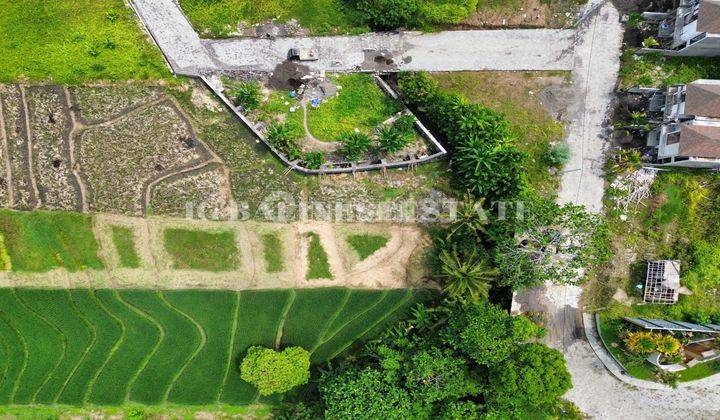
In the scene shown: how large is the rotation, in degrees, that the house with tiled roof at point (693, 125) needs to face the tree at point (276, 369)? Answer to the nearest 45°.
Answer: approximately 45° to its left

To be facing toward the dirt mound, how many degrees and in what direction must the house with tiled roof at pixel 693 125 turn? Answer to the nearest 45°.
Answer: approximately 45° to its left

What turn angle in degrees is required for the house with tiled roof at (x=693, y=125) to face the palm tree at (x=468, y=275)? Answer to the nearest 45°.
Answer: approximately 45° to its left

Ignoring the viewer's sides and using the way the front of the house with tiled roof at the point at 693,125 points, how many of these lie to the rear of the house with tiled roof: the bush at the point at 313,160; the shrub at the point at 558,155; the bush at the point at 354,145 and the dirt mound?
0

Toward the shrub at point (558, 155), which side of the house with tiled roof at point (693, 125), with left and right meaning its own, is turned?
front

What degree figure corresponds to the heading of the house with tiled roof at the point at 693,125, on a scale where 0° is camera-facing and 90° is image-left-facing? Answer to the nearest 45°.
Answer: approximately 90°

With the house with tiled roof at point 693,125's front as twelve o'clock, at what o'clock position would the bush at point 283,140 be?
The bush is roughly at 11 o'clock from the house with tiled roof.

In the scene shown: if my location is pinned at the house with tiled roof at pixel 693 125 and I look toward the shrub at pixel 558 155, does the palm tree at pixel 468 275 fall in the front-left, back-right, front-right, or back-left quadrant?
front-left

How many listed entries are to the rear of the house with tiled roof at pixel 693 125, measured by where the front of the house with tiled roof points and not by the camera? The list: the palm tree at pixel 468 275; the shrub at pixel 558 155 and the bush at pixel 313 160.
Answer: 0
